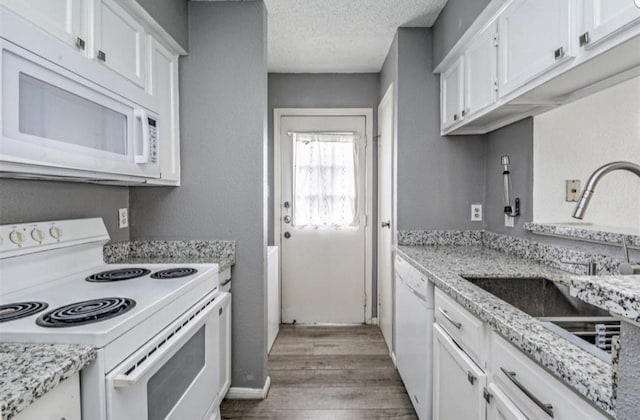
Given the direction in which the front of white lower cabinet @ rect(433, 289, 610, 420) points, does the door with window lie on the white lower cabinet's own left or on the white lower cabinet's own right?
on the white lower cabinet's own right

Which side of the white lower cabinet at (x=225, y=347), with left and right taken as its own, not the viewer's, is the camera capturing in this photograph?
right

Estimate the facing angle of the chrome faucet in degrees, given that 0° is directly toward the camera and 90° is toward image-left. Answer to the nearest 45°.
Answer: approximately 90°

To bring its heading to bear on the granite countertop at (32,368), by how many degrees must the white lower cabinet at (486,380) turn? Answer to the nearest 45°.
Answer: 0° — it already faces it

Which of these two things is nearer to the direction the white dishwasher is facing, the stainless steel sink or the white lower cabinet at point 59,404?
the white lower cabinet

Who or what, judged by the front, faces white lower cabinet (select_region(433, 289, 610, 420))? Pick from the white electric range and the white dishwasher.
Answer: the white electric range

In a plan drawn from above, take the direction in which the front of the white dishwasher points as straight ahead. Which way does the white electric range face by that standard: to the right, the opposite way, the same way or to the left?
the opposite way

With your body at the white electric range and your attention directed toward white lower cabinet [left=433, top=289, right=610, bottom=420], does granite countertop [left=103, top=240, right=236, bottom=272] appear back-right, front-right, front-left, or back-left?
back-left

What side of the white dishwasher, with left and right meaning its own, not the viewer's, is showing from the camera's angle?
left
